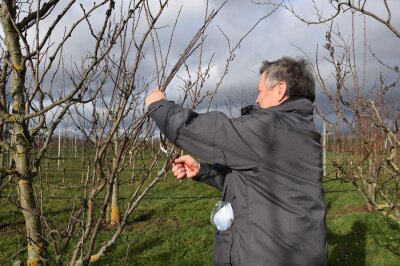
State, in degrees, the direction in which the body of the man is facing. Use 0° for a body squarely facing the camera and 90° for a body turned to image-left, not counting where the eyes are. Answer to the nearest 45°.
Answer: approximately 135°
